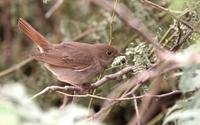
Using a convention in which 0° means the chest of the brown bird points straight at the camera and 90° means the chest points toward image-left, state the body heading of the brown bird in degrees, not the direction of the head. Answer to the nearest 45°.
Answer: approximately 270°
